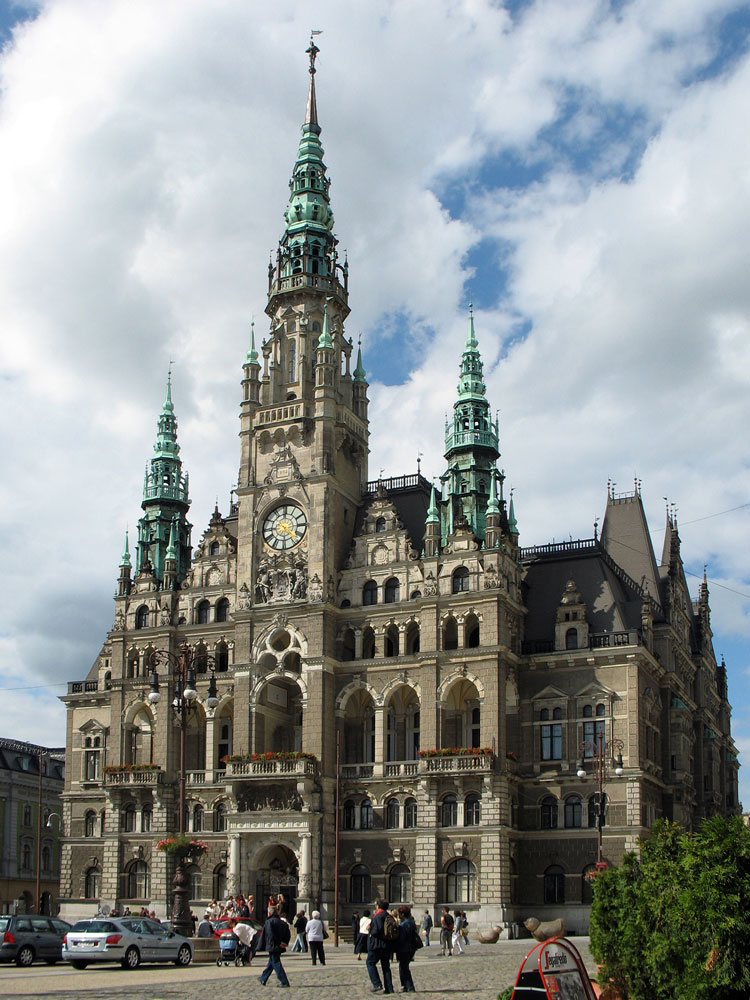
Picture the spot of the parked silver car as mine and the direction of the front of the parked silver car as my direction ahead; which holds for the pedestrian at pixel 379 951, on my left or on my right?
on my right

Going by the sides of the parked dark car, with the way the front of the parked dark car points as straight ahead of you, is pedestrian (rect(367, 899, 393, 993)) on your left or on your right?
on your right

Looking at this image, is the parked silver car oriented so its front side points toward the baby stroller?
yes

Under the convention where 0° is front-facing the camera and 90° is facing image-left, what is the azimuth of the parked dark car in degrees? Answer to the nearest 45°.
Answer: approximately 225°

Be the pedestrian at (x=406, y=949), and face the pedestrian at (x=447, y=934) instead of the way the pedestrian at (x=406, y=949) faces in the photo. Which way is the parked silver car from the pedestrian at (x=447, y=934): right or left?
left

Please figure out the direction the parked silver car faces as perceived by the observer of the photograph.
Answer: facing away from the viewer and to the right of the viewer

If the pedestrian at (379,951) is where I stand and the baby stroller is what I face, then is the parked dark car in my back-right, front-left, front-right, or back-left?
front-left

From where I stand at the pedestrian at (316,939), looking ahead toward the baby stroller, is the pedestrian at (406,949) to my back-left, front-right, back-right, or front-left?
back-left

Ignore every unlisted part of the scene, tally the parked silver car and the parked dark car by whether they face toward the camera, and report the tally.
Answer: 0
